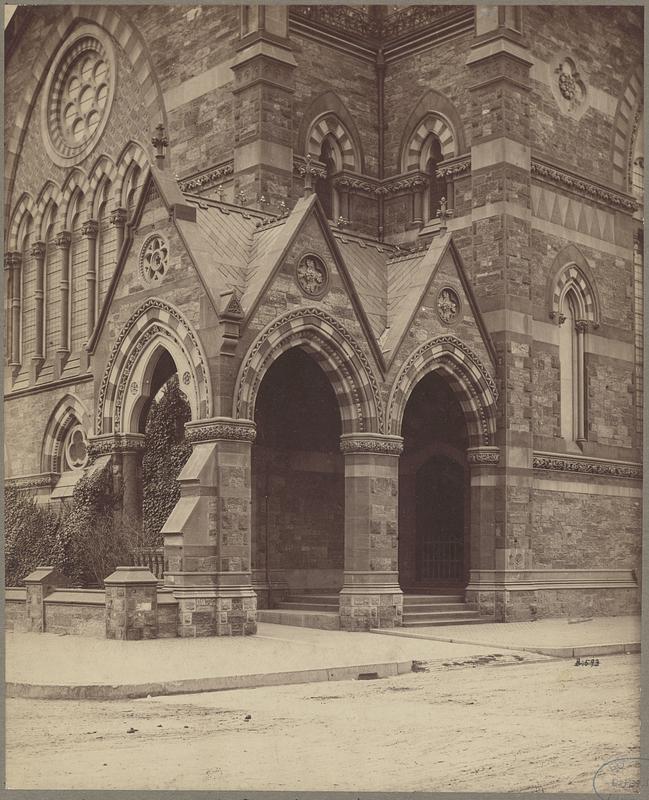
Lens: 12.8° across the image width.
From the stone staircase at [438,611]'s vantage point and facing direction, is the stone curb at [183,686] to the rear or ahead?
ahead

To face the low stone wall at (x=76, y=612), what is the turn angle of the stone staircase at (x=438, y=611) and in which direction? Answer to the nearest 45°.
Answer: approximately 45° to its right

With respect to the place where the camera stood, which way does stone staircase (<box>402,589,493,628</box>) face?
facing the viewer

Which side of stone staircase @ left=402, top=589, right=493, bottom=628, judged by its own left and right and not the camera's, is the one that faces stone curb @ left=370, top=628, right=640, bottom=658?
front

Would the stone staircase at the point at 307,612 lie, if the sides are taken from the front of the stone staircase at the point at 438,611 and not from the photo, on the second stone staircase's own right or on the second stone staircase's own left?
on the second stone staircase's own right

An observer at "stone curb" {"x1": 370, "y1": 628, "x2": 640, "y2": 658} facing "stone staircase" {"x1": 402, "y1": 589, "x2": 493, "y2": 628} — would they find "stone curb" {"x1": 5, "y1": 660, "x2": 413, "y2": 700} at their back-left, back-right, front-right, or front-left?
back-left

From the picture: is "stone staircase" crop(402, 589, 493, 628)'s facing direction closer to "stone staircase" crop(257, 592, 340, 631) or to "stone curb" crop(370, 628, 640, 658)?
the stone curb
